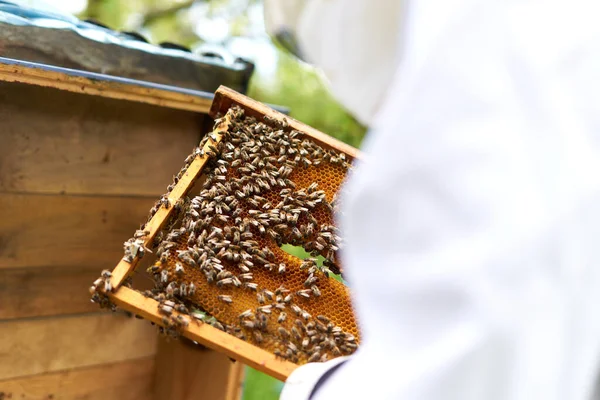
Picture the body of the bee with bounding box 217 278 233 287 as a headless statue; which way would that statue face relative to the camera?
to the viewer's left
